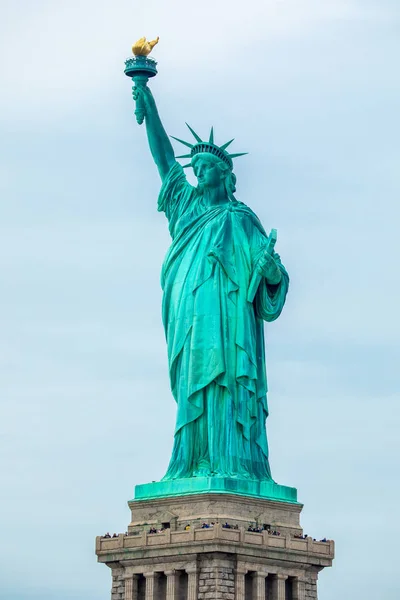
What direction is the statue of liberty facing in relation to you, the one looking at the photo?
facing the viewer and to the left of the viewer
